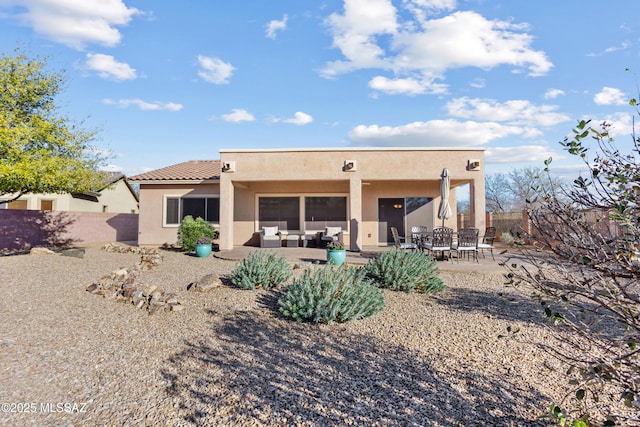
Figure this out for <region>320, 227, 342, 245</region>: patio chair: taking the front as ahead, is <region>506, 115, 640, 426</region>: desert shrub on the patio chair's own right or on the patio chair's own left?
on the patio chair's own left

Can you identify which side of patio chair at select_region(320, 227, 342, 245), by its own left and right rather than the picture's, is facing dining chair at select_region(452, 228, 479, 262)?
left

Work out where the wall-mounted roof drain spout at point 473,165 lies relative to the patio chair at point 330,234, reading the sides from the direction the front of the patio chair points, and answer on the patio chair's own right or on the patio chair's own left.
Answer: on the patio chair's own left

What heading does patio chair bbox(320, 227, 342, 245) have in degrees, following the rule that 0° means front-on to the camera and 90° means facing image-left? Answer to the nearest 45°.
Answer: approximately 45°

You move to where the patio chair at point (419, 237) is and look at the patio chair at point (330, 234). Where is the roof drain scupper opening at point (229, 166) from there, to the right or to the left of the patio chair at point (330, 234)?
left
